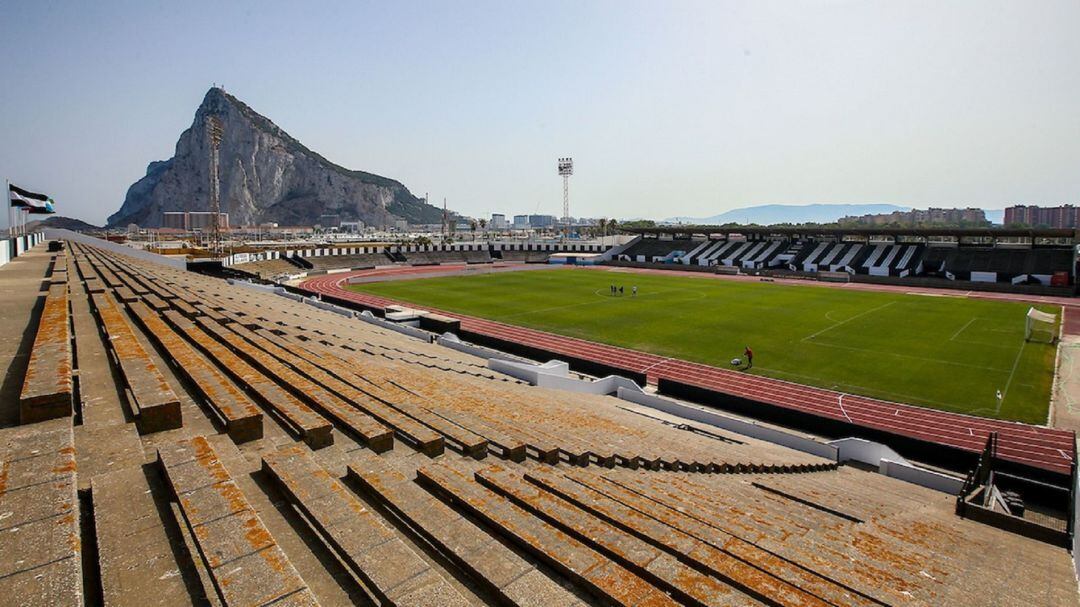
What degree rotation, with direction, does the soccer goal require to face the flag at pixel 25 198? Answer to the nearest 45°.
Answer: approximately 45° to its left

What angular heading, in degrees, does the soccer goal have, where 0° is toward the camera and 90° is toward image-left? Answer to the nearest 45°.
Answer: approximately 90°
